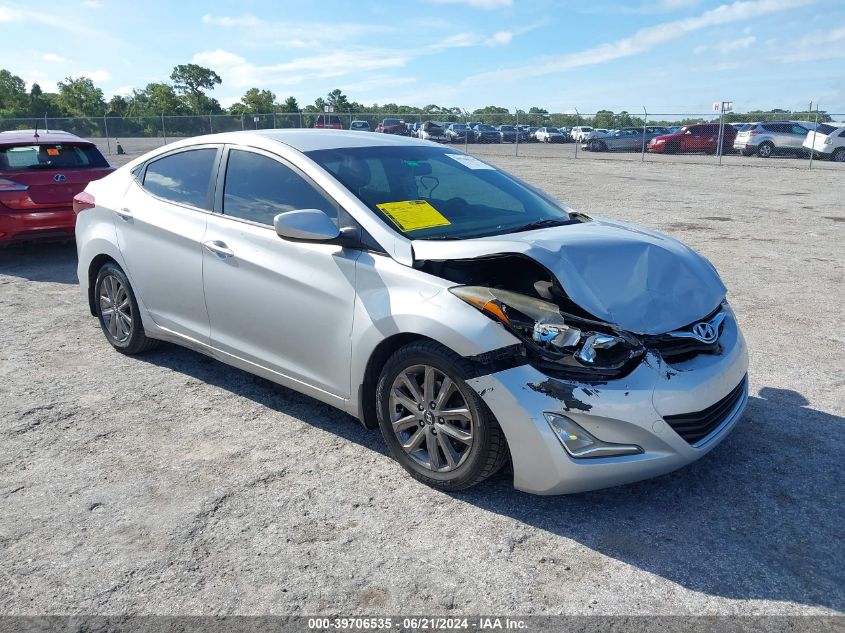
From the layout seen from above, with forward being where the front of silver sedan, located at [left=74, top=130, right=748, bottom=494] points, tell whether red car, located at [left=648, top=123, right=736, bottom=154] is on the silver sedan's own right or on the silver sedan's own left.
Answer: on the silver sedan's own left

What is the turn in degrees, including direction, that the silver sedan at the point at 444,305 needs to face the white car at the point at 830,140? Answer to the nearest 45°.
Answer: approximately 90° to its left

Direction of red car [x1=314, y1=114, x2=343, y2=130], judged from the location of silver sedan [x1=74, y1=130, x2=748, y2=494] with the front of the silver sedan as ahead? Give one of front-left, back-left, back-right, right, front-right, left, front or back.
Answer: back-left

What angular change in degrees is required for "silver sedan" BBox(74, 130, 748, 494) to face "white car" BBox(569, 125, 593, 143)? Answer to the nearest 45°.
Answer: approximately 135° to its left

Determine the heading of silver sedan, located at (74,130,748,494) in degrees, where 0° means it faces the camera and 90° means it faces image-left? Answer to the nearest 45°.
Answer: approximately 315°
